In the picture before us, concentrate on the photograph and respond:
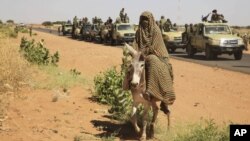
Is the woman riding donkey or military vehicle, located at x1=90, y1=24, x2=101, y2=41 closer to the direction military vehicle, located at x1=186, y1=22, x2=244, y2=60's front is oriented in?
the woman riding donkey

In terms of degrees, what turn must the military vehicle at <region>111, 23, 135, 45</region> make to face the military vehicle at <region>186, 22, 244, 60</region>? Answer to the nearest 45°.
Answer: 0° — it already faces it

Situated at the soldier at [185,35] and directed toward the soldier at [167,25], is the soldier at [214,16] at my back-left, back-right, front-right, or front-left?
back-right

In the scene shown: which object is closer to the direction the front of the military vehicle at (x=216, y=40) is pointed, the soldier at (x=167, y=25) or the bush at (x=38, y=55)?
the bush

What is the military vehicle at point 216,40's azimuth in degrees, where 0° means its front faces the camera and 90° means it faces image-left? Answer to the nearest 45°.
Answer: approximately 315°

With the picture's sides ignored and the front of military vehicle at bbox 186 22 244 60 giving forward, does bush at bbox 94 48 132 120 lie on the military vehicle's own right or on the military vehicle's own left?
on the military vehicle's own right

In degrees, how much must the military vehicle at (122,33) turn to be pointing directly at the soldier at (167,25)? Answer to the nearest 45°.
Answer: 0° — it already faces them

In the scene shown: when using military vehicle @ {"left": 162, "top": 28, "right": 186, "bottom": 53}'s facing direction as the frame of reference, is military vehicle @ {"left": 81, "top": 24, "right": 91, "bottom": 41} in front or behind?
behind

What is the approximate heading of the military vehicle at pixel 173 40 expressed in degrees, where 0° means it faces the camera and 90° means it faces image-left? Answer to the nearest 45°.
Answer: approximately 315°
